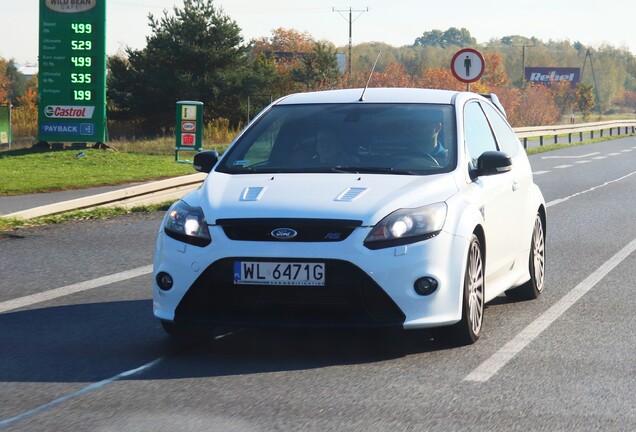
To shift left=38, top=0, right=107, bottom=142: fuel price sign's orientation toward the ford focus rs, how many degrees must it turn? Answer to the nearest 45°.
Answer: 0° — it already faces it

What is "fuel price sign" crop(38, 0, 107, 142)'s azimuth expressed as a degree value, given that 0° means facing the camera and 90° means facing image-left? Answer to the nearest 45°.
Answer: approximately 0°

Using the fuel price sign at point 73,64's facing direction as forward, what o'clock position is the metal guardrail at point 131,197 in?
The metal guardrail is roughly at 12 o'clock from the fuel price sign.

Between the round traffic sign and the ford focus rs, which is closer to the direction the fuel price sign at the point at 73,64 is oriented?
the ford focus rs

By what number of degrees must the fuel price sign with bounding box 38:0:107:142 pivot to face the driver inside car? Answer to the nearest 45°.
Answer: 0° — it already faces them
